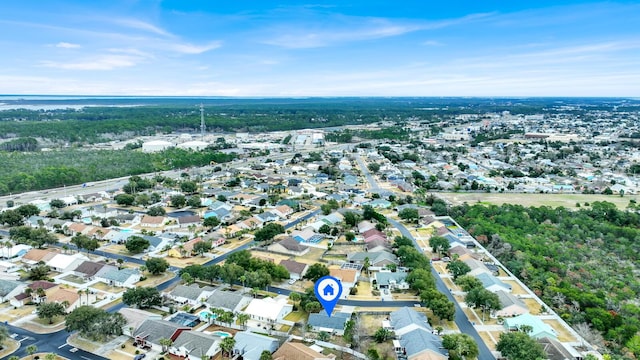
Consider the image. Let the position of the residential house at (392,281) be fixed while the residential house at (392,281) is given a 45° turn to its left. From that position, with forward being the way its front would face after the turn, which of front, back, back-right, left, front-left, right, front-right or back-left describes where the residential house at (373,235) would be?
back-left

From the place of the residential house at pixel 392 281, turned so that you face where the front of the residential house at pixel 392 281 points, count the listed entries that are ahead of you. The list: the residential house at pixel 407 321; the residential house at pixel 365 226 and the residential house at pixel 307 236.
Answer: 1

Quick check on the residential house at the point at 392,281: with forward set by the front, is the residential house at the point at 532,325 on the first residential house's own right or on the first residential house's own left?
on the first residential house's own left

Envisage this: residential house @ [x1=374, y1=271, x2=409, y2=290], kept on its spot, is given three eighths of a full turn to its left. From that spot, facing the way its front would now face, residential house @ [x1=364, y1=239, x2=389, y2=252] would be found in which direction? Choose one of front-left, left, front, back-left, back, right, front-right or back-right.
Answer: front-left

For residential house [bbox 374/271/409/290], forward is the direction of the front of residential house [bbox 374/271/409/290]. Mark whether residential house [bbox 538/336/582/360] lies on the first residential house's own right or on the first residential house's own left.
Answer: on the first residential house's own left

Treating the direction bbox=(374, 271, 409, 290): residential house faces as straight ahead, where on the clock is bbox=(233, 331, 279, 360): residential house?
bbox=(233, 331, 279, 360): residential house is roughly at 1 o'clock from bbox=(374, 271, 409, 290): residential house.

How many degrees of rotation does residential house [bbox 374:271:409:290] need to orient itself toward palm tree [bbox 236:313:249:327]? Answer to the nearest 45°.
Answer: approximately 45° to its right

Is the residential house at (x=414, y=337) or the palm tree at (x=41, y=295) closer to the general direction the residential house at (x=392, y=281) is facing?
the residential house

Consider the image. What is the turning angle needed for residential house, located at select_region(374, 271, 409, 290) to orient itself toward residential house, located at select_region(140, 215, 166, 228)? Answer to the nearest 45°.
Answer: approximately 135° to its right

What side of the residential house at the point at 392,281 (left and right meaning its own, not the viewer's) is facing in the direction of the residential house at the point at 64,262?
right

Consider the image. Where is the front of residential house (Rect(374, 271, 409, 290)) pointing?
toward the camera

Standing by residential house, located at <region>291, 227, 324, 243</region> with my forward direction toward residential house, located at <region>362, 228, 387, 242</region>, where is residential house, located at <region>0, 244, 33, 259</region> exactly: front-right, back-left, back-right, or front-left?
back-right

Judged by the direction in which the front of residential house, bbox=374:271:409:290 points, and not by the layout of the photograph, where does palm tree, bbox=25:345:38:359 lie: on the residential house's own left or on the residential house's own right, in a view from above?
on the residential house's own right

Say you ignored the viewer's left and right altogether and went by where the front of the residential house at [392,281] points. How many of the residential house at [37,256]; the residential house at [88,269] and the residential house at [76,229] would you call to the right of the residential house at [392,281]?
3

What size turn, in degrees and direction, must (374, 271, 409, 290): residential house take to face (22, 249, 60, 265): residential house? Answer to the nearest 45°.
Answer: approximately 90° to its right

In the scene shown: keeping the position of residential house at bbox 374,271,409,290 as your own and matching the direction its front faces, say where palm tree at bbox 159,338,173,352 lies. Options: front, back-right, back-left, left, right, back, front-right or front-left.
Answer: front-right

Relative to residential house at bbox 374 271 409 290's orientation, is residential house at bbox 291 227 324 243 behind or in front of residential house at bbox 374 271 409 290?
behind

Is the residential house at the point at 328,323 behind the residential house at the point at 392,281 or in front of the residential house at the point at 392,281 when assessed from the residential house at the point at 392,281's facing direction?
in front

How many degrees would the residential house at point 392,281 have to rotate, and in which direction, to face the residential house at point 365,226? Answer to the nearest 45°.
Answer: approximately 180°

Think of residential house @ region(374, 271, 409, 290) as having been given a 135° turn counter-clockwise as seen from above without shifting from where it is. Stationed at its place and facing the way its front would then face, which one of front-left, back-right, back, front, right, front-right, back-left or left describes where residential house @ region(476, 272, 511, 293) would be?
front-right
